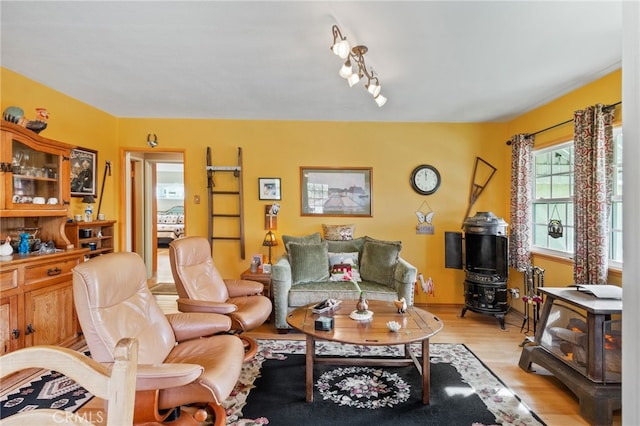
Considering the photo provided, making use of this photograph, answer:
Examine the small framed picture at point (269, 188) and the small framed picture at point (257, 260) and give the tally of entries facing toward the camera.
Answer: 2

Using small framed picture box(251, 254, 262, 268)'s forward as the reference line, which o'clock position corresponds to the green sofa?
The green sofa is roughly at 10 o'clock from the small framed picture.

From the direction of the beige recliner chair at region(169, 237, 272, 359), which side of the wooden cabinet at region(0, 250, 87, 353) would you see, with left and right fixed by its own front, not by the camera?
front

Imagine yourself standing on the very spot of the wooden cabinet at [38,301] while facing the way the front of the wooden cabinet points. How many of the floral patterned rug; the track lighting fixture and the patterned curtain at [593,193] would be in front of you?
3

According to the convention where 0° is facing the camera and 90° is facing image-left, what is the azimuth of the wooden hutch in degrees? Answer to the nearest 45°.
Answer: approximately 315°

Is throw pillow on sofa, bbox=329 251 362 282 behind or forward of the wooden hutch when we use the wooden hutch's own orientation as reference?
forward

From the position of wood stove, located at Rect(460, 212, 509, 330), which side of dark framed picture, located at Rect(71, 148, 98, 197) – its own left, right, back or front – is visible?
front

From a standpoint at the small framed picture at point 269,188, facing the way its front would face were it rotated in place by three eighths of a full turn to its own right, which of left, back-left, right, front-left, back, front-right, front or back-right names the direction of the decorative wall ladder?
front-left

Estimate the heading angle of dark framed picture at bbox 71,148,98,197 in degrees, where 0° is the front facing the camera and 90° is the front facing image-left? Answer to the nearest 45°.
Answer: approximately 315°

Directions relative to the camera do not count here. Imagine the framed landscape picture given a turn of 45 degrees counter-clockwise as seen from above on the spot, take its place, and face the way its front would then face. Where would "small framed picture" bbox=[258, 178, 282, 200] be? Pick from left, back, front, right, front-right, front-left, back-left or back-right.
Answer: back-right
